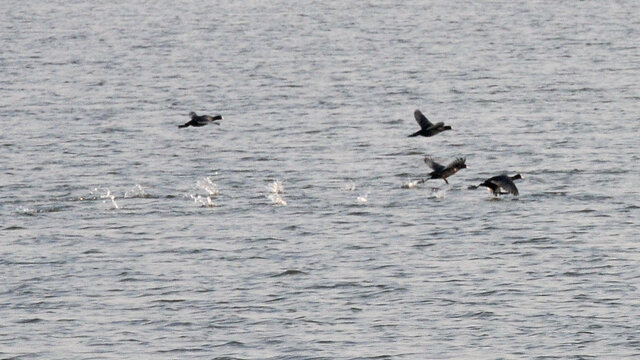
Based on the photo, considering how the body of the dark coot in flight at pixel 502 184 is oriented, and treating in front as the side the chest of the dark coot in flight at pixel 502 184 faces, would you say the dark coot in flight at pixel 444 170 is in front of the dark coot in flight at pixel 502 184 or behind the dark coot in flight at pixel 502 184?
behind

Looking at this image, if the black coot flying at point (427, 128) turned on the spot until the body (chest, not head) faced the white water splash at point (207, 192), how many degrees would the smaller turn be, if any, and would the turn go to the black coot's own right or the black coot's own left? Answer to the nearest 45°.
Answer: approximately 180°

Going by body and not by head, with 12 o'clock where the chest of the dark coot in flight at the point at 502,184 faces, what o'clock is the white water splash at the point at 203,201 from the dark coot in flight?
The white water splash is roughly at 6 o'clock from the dark coot in flight.

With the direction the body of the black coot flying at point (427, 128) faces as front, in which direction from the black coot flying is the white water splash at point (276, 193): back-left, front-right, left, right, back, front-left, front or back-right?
back

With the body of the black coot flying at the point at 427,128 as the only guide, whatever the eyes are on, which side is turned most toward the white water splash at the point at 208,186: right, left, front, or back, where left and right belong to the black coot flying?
back

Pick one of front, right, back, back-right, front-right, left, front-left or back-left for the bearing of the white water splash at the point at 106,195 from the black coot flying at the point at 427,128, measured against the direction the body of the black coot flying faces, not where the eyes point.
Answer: back

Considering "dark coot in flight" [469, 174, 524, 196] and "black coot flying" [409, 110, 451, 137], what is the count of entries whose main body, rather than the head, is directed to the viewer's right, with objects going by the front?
2

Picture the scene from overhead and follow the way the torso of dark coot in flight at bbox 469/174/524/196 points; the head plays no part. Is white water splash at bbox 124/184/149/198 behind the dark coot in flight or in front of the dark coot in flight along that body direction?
behind

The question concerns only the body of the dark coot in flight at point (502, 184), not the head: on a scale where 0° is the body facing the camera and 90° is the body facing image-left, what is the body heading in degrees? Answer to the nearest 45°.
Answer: approximately 270°

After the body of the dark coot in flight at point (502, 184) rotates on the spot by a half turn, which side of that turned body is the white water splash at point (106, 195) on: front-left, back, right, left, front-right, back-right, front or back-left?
front

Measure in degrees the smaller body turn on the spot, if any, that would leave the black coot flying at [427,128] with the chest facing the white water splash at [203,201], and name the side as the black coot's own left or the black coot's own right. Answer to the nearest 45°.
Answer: approximately 180°

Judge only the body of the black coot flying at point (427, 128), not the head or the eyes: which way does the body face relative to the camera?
to the viewer's right
